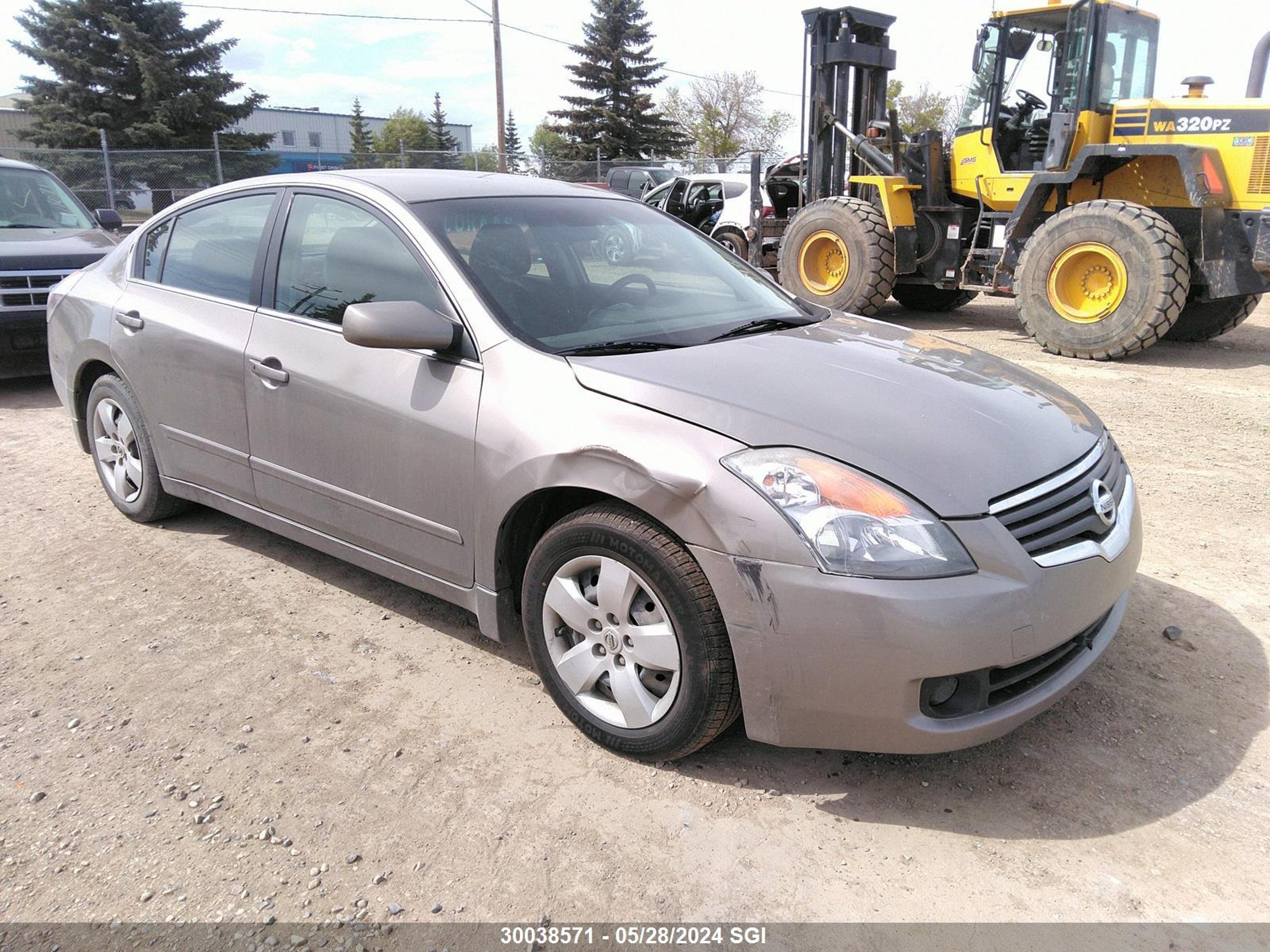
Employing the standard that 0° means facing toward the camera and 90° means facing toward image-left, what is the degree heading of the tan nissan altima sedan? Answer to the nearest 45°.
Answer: approximately 315°

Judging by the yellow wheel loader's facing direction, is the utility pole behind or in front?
in front

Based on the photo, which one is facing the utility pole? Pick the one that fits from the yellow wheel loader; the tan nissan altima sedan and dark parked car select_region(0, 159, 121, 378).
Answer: the yellow wheel loader

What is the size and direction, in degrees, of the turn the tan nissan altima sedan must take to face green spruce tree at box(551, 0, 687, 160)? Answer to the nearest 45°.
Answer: approximately 135° to its left

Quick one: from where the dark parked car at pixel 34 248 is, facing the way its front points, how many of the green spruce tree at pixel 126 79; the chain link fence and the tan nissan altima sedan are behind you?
2

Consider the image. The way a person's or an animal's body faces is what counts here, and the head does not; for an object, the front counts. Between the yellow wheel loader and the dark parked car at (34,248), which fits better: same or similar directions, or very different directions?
very different directions

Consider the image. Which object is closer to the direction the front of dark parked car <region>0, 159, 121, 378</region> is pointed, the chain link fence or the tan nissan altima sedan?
the tan nissan altima sedan

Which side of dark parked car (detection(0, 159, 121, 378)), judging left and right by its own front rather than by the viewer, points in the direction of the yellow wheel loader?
left

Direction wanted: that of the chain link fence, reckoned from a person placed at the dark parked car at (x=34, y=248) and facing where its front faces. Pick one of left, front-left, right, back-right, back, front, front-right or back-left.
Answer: back

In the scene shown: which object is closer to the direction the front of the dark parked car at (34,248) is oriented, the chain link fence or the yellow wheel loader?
the yellow wheel loader

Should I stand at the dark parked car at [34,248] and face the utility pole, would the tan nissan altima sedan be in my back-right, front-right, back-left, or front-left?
back-right

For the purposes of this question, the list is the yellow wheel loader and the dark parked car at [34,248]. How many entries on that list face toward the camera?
1

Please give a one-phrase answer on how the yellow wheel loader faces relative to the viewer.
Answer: facing away from the viewer and to the left of the viewer

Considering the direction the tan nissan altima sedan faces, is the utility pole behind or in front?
behind
